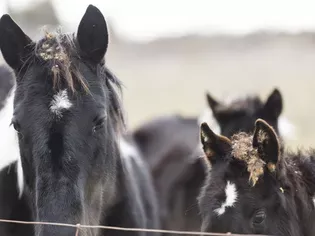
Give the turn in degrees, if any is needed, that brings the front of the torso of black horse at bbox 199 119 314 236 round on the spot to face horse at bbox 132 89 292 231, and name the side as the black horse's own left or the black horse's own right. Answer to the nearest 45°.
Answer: approximately 135° to the black horse's own right

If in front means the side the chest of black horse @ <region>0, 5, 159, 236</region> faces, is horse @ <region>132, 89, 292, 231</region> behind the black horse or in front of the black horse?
behind

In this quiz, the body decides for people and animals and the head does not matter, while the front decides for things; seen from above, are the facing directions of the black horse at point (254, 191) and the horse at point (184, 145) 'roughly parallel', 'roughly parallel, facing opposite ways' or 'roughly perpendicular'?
roughly perpendicular

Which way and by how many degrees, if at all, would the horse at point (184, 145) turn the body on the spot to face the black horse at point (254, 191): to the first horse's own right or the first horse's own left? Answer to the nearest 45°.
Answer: approximately 45° to the first horse's own right

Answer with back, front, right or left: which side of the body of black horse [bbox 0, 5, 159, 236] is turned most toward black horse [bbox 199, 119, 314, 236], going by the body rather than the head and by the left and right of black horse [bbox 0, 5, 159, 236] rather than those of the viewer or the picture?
left

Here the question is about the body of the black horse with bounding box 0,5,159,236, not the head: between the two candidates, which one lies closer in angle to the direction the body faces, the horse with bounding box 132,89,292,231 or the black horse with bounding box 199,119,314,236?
the black horse

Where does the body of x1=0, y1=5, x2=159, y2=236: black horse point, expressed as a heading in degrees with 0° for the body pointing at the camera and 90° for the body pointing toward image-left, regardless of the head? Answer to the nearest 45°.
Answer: approximately 0°

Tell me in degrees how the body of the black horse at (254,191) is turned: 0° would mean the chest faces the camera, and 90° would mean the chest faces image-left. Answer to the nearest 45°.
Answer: approximately 45°

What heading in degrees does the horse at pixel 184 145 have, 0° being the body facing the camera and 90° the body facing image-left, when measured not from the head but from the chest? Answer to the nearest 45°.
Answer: approximately 315°
